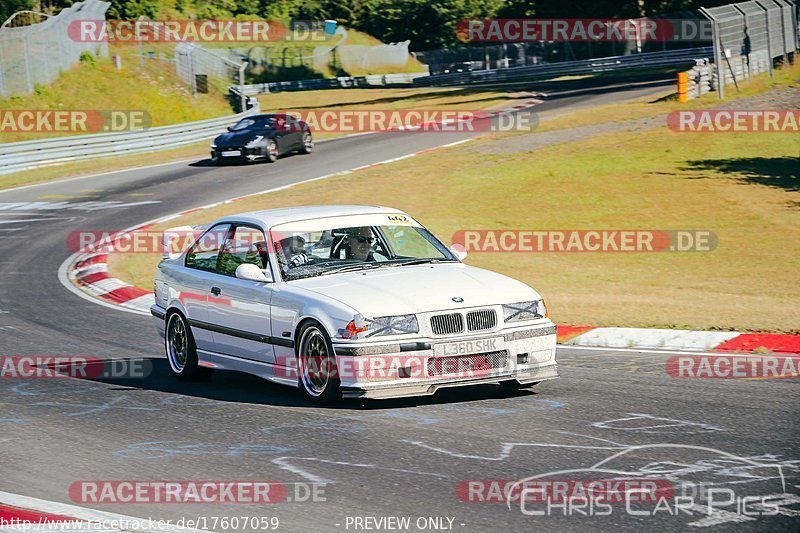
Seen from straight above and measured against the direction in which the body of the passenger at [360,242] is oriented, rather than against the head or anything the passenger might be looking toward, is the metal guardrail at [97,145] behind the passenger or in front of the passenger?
behind

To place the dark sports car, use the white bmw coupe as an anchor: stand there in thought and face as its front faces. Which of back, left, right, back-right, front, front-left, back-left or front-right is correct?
back-left

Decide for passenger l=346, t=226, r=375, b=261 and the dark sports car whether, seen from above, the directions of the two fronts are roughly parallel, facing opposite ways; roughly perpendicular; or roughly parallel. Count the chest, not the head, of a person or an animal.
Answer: roughly perpendicular

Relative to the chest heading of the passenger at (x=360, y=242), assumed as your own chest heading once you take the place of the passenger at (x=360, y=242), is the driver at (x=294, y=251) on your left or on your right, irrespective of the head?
on your right

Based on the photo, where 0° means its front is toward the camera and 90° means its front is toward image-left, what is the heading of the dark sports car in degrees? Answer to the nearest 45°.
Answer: approximately 45°

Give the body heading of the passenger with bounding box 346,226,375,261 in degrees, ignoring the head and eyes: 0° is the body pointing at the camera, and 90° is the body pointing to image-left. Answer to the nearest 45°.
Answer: approximately 315°

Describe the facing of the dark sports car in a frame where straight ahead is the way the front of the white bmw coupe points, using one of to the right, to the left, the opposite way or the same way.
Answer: to the right

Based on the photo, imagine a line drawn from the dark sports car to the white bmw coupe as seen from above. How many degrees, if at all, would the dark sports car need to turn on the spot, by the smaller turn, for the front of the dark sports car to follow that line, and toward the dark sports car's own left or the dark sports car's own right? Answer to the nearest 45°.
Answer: approximately 45° to the dark sports car's own left

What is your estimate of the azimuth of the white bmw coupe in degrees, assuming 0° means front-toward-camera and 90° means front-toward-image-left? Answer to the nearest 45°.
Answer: approximately 315°

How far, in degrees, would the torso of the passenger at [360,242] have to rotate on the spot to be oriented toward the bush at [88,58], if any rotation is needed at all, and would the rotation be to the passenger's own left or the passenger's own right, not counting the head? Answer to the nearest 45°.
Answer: approximately 135° to the passenger's own left

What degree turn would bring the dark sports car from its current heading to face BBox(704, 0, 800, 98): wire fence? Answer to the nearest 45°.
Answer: approximately 135° to its left
